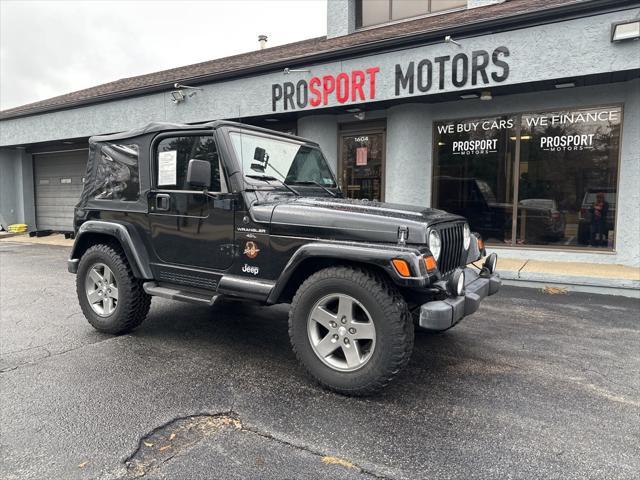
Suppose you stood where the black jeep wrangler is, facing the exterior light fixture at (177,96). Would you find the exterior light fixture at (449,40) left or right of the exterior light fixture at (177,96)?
right

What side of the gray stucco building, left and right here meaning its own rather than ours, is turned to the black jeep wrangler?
front

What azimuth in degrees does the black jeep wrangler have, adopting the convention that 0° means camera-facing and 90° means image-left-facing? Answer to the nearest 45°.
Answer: approximately 315°

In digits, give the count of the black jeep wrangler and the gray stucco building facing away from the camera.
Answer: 0

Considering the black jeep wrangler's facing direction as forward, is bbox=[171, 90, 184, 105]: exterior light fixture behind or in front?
behind

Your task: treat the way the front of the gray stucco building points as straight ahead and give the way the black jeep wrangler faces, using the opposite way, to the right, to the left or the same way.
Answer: to the left

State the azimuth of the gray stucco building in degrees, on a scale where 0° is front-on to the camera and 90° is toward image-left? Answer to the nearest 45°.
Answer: approximately 45°

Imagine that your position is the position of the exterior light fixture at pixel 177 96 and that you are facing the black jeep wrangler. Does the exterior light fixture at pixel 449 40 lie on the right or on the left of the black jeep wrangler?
left
